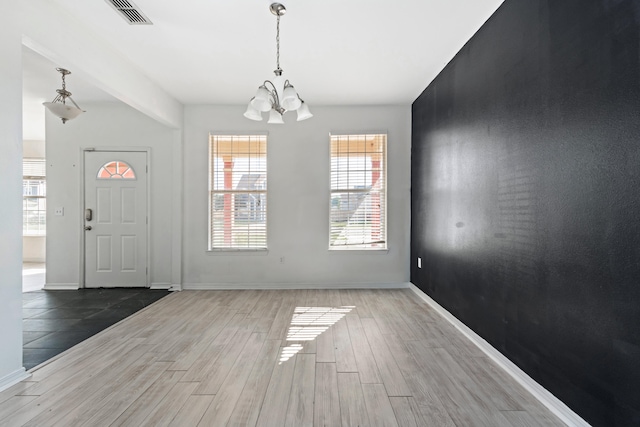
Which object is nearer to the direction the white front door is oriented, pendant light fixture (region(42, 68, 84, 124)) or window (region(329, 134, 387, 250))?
the pendant light fixture

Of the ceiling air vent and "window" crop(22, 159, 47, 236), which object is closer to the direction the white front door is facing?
the ceiling air vent

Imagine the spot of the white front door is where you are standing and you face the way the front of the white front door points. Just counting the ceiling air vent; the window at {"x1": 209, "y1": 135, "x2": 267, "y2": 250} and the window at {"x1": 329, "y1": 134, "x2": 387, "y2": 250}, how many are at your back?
0

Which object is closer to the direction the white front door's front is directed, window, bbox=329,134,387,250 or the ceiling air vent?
the ceiling air vent

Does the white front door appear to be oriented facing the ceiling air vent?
yes

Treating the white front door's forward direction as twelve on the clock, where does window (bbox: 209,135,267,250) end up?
The window is roughly at 10 o'clock from the white front door.

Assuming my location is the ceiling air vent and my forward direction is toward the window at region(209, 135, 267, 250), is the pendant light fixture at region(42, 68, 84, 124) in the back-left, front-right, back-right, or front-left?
front-left

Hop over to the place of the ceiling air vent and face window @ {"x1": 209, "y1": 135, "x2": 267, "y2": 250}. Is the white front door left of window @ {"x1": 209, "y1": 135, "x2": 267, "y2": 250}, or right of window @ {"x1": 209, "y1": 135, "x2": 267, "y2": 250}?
left

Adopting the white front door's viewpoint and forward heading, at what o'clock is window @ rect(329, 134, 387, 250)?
The window is roughly at 10 o'clock from the white front door.

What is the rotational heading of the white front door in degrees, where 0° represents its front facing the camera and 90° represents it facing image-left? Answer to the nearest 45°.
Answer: approximately 0°

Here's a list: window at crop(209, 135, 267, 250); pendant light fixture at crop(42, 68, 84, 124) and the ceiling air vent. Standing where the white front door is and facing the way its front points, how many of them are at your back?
0
